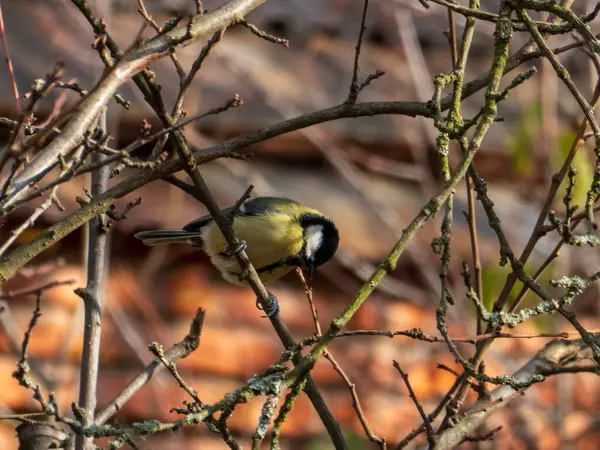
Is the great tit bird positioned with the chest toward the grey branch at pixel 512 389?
yes

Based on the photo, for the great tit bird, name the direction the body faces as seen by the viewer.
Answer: to the viewer's right

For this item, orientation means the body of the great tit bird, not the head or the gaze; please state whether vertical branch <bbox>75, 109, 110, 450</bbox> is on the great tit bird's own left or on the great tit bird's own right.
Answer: on the great tit bird's own right

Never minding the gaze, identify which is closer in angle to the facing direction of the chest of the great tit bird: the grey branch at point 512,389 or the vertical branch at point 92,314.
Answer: the grey branch
